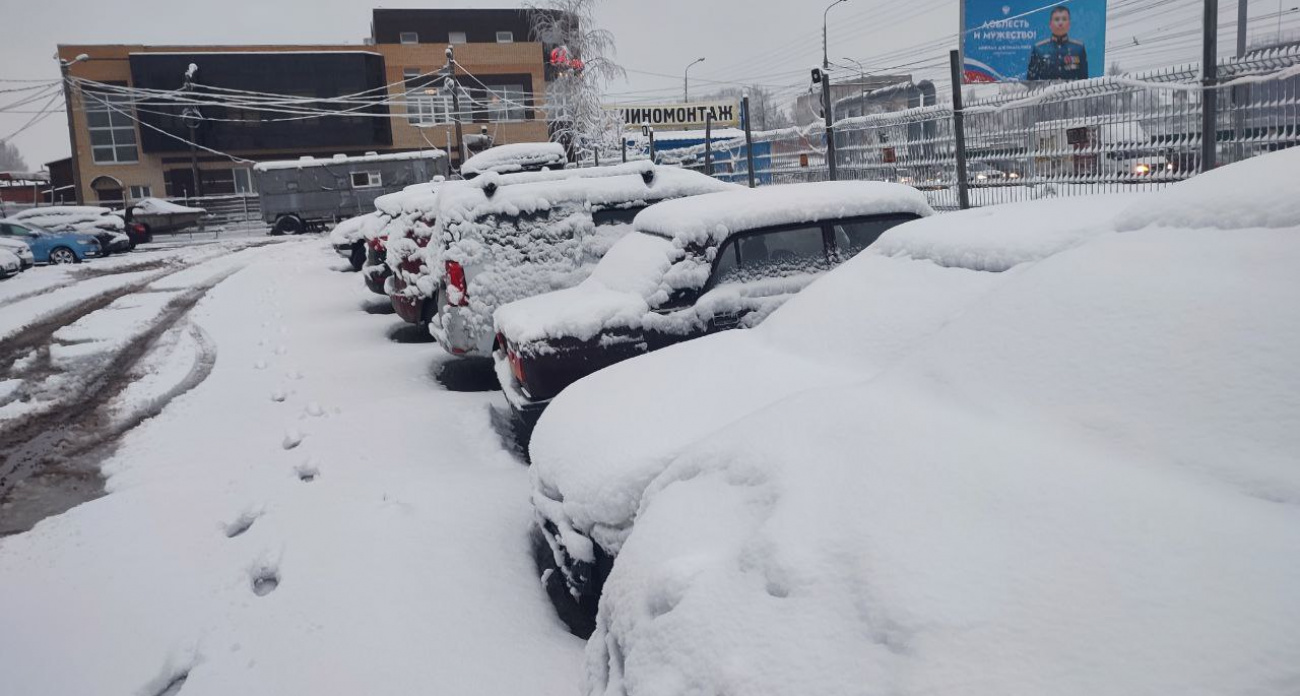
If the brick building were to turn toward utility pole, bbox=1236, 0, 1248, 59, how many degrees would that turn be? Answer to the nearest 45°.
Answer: approximately 45° to its left

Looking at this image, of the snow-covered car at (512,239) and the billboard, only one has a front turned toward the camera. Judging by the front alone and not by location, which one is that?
the billboard

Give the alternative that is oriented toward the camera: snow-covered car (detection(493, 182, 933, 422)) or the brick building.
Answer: the brick building

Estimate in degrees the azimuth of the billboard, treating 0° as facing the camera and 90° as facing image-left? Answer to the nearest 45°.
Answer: approximately 0°

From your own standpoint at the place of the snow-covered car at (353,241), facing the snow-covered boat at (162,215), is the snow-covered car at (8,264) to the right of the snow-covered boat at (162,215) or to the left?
left

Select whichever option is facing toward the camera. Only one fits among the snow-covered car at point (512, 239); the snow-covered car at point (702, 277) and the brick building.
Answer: the brick building

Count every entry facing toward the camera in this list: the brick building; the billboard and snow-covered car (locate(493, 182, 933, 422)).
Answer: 2

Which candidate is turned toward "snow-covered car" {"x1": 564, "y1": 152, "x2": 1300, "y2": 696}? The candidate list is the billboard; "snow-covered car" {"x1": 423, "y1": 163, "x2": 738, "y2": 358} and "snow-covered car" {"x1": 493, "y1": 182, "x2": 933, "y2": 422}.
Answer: the billboard

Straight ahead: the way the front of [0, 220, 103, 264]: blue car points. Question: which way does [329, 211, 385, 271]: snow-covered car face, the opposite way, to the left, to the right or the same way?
to the right

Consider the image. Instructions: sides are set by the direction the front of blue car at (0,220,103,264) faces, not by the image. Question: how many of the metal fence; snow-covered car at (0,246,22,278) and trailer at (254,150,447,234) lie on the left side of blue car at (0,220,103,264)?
1

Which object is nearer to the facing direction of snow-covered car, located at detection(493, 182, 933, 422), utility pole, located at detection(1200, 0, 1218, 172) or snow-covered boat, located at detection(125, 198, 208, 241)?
the utility pole

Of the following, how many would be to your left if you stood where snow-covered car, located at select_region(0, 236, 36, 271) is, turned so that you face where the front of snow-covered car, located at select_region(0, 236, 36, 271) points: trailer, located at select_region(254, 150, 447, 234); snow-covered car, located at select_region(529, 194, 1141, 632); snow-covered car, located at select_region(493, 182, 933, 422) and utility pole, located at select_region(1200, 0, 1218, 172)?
1

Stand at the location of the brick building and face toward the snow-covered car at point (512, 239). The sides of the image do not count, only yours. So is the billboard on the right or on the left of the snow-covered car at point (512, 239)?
left
